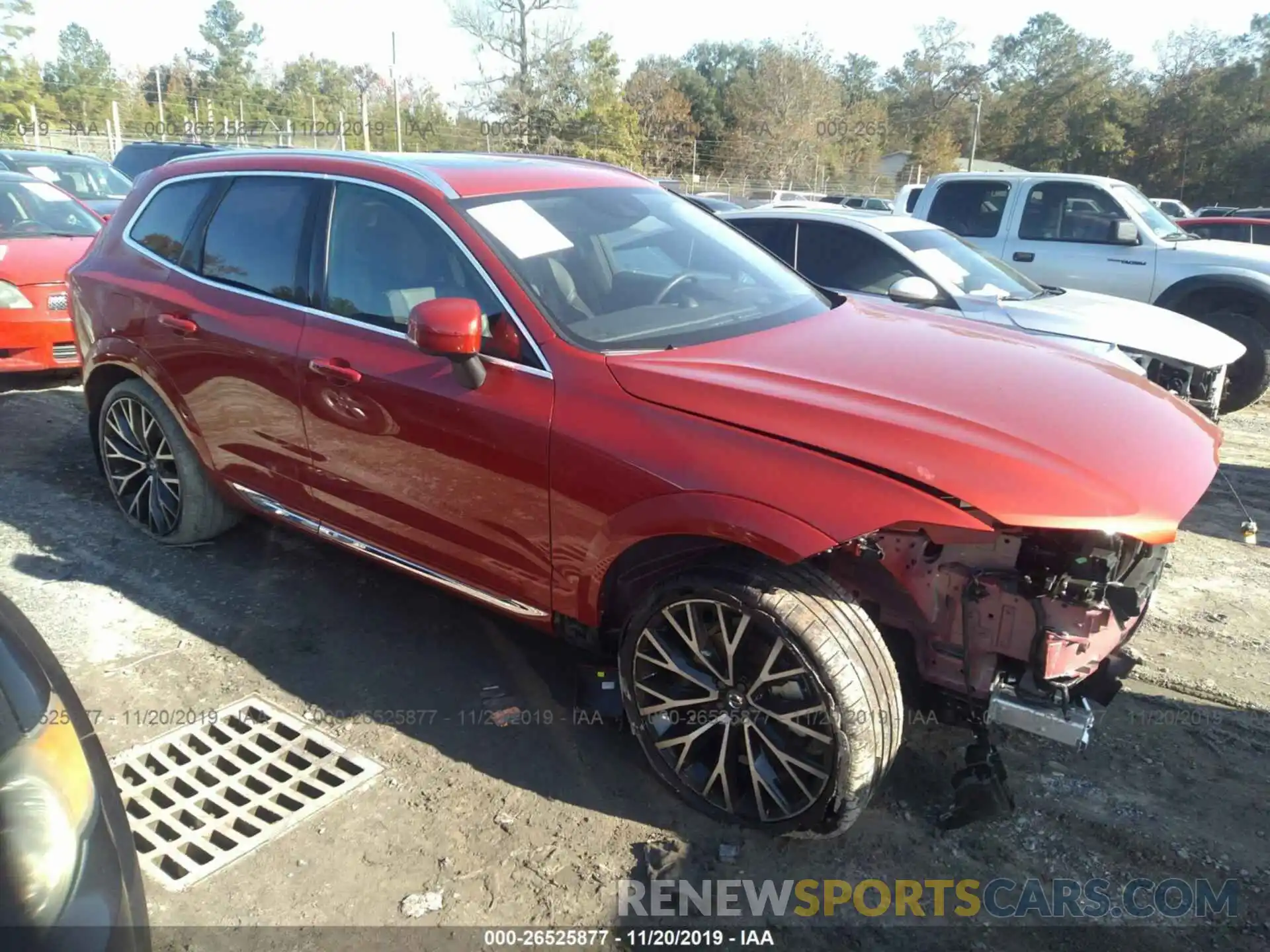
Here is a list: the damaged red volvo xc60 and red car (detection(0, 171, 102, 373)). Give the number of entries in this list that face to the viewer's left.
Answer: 0

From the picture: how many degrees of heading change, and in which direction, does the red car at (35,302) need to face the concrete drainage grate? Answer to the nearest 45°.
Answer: approximately 45° to its right

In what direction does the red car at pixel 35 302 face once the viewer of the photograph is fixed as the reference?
facing the viewer and to the right of the viewer

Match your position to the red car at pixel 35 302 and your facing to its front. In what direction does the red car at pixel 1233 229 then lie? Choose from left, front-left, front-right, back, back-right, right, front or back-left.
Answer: front-left

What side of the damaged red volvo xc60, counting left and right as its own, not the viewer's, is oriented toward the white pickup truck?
left

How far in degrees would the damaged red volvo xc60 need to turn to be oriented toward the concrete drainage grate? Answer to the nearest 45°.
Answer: approximately 135° to its right

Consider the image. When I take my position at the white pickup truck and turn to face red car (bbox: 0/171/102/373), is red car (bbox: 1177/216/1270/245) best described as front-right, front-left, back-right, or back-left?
back-right

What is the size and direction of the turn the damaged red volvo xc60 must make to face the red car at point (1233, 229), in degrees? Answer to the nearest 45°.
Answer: approximately 90° to its left
